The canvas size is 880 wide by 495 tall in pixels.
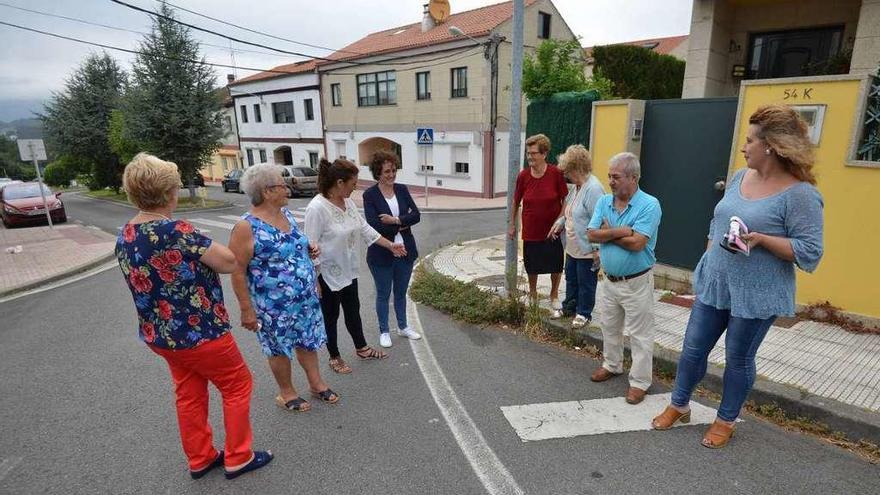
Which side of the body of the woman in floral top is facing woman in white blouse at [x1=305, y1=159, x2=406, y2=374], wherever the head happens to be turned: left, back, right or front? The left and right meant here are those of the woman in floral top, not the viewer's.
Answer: front

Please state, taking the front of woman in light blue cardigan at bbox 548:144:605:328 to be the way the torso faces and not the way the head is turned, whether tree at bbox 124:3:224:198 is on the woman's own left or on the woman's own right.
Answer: on the woman's own right

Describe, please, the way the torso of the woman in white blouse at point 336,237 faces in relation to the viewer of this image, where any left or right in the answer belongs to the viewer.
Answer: facing the viewer and to the right of the viewer

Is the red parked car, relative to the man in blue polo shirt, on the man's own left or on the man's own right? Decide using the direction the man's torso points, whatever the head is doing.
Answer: on the man's own right

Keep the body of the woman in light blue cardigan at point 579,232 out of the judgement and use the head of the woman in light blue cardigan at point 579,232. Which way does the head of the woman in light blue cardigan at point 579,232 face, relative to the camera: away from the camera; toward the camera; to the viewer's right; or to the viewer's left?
to the viewer's left

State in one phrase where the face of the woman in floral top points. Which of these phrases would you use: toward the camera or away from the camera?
away from the camera

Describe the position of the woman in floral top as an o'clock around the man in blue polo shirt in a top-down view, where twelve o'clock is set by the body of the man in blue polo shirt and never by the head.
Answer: The woman in floral top is roughly at 12 o'clock from the man in blue polo shirt.

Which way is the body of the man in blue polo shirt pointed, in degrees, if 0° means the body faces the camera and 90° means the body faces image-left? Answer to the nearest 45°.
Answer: approximately 45°

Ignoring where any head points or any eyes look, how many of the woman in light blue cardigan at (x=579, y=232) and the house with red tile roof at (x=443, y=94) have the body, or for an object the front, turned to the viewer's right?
0

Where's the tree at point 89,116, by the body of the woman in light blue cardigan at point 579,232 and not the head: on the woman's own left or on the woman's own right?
on the woman's own right

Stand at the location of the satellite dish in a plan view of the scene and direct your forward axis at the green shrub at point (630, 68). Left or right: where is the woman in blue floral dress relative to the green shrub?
right

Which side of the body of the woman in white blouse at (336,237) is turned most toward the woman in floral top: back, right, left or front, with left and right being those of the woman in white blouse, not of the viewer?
right

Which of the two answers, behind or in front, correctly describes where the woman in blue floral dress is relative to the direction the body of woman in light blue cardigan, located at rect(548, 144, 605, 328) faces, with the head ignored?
in front
